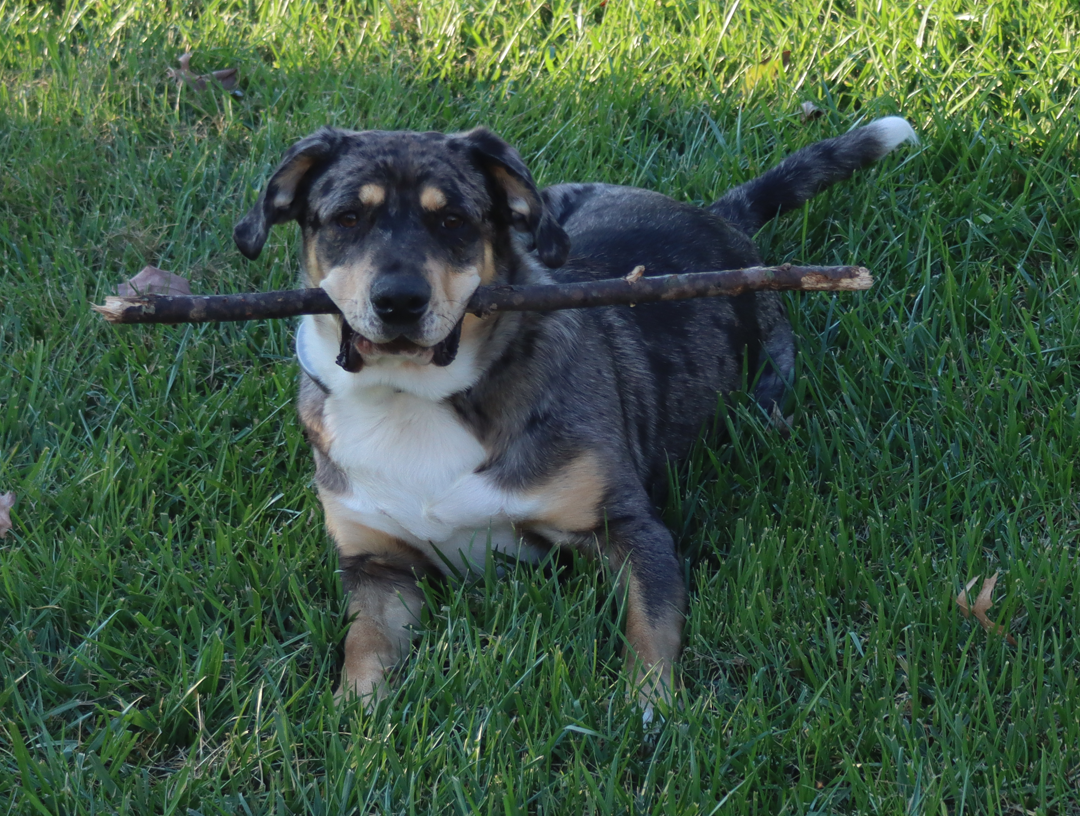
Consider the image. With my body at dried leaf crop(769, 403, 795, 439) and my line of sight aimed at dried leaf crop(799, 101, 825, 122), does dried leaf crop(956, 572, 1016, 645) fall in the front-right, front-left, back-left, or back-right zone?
back-right

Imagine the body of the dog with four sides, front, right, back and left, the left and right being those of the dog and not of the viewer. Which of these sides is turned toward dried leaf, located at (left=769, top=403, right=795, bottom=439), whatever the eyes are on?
back

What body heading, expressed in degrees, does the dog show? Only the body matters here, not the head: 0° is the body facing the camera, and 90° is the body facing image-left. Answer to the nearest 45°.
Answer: approximately 45°

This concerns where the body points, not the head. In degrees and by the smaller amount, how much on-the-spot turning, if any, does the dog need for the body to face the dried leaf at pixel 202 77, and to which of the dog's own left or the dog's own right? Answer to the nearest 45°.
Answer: approximately 90° to the dog's own right

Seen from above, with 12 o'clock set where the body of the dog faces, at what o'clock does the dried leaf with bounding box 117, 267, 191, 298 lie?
The dried leaf is roughly at 3 o'clock from the dog.

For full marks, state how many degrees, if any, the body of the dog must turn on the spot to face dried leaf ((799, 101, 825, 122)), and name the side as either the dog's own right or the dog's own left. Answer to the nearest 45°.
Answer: approximately 180°

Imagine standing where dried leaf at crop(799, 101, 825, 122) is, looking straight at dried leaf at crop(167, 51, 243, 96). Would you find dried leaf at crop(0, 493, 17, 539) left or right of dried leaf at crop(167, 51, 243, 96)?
left

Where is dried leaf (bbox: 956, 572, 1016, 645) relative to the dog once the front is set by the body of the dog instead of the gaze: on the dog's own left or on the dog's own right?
on the dog's own left

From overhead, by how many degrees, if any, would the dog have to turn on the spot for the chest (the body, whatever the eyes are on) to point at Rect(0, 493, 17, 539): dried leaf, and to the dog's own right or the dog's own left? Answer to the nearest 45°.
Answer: approximately 45° to the dog's own right
